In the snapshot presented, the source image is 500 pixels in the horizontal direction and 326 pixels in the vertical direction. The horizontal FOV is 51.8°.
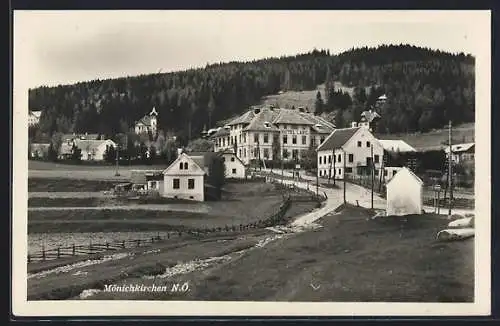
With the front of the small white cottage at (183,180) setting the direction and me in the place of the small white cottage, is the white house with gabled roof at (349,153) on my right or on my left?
on my left

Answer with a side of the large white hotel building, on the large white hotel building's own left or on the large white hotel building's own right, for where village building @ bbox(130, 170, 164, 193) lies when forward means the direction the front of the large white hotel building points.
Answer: on the large white hotel building's own right

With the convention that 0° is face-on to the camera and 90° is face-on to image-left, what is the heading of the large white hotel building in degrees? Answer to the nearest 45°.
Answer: approximately 315°

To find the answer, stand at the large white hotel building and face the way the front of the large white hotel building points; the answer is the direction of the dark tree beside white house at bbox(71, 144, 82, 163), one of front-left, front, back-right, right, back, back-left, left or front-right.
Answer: back-right

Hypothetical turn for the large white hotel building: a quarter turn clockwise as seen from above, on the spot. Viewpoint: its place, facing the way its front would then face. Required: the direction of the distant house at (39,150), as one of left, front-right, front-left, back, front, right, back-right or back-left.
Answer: front-right

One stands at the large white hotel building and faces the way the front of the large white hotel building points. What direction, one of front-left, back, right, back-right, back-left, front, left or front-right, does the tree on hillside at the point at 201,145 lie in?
back-right

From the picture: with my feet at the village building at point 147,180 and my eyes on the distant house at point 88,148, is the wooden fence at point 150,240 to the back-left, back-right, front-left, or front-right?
back-left

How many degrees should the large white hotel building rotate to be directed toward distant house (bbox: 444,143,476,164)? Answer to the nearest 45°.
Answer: approximately 45° to its left

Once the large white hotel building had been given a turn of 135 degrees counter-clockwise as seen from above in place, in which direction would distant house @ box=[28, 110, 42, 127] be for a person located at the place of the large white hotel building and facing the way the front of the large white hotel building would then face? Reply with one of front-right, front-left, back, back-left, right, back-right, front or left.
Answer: left
